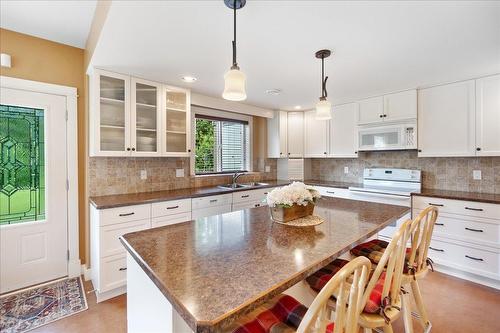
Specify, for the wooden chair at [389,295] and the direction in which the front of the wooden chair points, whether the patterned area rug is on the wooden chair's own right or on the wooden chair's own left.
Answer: on the wooden chair's own left

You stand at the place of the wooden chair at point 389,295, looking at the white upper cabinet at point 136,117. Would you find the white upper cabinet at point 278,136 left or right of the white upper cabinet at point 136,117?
right

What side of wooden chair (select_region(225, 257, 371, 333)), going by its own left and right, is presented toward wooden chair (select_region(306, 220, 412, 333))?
right

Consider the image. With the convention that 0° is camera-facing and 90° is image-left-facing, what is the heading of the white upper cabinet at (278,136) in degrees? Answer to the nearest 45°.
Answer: approximately 315°

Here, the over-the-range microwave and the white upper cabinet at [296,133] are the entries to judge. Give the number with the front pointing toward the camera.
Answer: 2

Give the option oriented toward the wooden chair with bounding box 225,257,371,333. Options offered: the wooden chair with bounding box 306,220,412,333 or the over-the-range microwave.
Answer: the over-the-range microwave

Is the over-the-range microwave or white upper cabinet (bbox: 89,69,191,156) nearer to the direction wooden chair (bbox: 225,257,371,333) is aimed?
the white upper cabinet

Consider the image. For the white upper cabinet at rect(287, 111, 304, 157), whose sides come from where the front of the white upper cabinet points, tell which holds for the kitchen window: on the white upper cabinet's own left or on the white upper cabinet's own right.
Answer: on the white upper cabinet's own right

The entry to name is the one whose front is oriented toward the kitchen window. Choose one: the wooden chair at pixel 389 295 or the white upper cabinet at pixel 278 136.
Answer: the wooden chair

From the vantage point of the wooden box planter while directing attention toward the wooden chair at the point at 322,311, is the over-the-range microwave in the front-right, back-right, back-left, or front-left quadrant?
back-left

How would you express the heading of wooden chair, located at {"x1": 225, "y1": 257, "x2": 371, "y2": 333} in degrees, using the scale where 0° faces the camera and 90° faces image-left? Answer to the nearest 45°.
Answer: approximately 135°

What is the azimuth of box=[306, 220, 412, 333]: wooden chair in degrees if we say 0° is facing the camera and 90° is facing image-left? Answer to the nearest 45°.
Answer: approximately 135°
